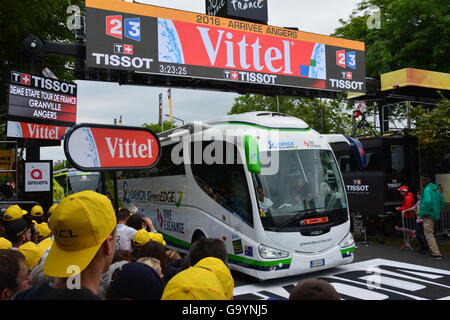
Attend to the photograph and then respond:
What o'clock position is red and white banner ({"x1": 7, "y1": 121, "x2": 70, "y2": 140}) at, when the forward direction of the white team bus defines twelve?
The red and white banner is roughly at 5 o'clock from the white team bus.

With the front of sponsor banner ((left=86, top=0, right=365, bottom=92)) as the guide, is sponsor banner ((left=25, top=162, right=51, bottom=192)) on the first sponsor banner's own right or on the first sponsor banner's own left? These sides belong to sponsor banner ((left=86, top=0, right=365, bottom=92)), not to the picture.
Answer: on the first sponsor banner's own right

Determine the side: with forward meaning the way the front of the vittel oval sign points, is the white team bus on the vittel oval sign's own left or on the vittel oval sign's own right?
on the vittel oval sign's own left

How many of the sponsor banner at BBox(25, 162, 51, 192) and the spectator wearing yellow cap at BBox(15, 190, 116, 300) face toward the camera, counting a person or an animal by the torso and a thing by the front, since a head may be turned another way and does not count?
1

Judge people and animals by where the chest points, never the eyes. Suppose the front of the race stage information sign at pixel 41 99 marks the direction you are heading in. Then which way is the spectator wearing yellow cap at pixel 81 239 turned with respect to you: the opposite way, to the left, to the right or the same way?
to the left

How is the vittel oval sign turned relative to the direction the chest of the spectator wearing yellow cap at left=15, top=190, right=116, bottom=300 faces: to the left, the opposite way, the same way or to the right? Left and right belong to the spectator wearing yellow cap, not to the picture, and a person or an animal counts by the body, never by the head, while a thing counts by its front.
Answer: the opposite way

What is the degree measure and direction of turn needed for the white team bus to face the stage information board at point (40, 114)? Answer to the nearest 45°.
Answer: approximately 135° to its right

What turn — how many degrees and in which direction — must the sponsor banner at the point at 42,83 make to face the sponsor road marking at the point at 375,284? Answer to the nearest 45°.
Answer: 0° — it already faces it

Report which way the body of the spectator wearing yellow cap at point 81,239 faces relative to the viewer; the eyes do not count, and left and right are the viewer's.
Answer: facing away from the viewer and to the right of the viewer

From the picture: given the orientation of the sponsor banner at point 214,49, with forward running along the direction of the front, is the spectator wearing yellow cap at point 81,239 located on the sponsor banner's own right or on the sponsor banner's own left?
on the sponsor banner's own right

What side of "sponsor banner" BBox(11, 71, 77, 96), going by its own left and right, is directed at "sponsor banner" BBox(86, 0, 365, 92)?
left

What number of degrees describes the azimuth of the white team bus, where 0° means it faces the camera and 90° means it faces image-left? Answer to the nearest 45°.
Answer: approximately 315°
